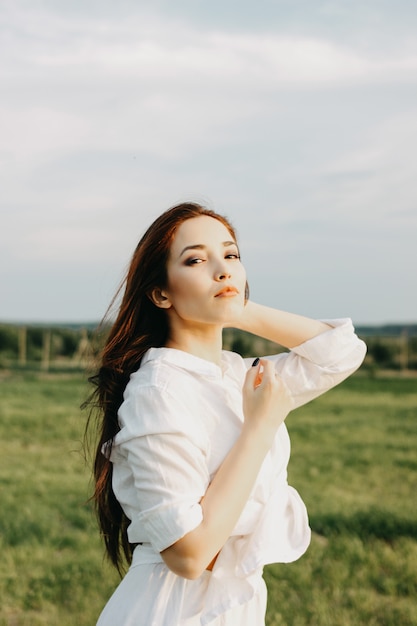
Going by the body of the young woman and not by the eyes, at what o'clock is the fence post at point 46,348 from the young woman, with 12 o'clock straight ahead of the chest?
The fence post is roughly at 7 o'clock from the young woman.

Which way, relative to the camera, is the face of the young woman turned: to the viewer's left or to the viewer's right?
to the viewer's right

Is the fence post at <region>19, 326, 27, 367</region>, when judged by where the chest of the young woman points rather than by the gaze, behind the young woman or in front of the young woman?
behind

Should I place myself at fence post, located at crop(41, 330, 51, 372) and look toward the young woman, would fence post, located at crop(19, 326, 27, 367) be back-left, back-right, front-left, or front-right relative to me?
back-right

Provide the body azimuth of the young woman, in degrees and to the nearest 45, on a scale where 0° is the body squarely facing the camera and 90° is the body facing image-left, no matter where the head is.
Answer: approximately 315°
